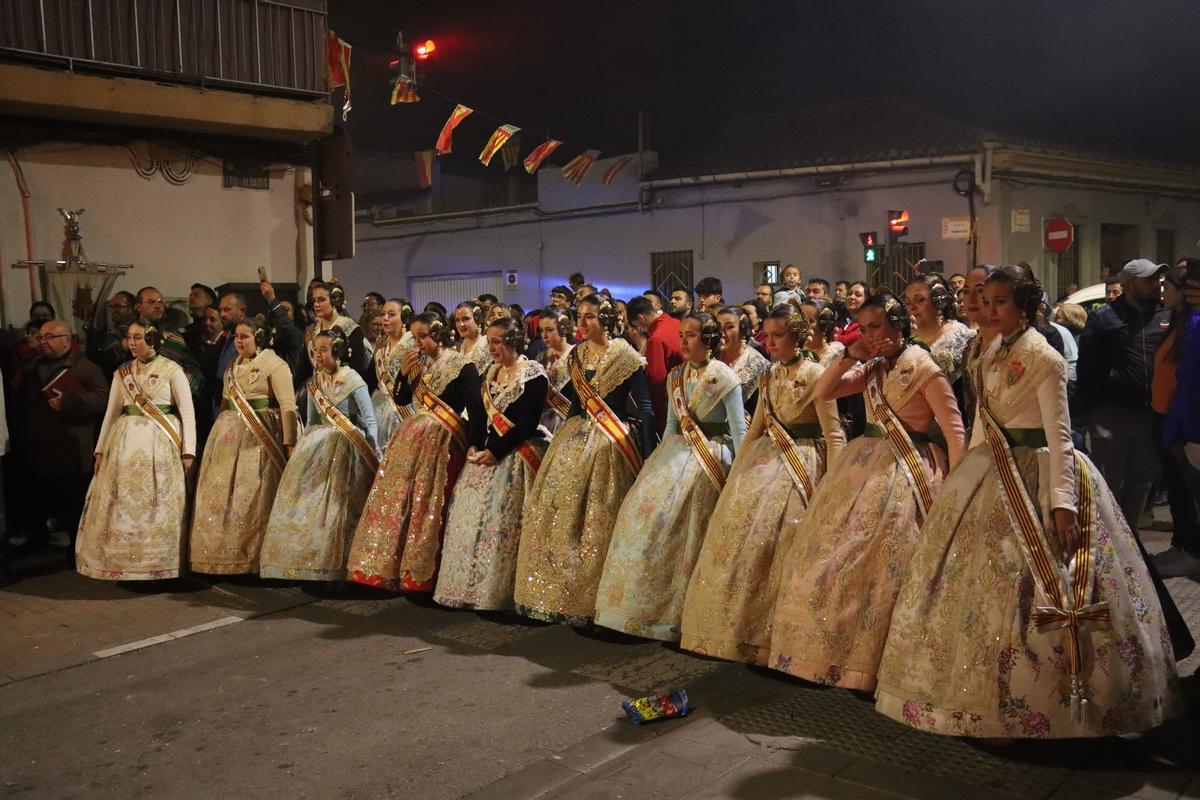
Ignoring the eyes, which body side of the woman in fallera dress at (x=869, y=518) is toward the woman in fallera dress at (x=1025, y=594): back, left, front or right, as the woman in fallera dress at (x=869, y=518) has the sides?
left

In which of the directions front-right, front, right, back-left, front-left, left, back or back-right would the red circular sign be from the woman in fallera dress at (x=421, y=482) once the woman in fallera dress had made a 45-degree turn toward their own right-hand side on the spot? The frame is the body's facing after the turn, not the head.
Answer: back-right

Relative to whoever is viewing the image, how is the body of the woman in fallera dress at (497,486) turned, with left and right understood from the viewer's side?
facing the viewer and to the left of the viewer

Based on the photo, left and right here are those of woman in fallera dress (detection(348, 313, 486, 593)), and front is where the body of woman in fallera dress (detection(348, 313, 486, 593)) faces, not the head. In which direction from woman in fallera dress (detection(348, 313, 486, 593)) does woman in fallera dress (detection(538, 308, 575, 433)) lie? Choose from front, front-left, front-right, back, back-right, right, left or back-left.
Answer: back-left

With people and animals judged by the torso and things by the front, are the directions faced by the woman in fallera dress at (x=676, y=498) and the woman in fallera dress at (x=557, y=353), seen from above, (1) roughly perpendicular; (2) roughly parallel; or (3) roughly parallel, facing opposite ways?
roughly parallel

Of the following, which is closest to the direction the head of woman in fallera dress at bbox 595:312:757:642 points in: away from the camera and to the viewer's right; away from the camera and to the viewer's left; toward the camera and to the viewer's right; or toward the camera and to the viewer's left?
toward the camera and to the viewer's left

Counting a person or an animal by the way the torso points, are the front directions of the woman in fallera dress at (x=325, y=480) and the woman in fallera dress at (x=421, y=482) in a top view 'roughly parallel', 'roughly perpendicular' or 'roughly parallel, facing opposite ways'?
roughly parallel

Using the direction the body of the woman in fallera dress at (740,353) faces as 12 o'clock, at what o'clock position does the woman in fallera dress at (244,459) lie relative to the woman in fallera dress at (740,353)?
the woman in fallera dress at (244,459) is roughly at 2 o'clock from the woman in fallera dress at (740,353).

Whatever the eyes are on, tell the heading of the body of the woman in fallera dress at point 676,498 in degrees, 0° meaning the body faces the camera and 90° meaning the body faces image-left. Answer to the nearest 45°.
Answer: approximately 45°

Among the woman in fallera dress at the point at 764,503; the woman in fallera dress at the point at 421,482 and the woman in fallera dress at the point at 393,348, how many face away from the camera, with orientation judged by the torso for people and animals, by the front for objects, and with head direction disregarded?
0

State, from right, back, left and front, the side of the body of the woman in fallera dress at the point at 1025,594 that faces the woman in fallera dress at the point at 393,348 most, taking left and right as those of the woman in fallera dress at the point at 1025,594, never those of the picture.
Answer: right

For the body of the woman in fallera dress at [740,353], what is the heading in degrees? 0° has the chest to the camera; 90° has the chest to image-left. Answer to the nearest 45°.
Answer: approximately 45°

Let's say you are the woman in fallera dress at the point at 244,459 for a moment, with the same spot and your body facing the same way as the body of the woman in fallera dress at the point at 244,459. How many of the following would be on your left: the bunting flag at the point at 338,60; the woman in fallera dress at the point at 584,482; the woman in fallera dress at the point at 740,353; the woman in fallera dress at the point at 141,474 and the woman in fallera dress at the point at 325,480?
3

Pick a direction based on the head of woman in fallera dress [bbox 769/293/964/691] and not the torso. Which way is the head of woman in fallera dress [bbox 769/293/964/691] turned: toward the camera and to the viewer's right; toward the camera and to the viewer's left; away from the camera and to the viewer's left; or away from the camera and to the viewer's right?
toward the camera and to the viewer's left

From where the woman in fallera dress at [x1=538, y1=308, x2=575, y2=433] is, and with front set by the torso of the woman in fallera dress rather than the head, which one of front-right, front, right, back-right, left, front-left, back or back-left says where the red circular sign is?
back

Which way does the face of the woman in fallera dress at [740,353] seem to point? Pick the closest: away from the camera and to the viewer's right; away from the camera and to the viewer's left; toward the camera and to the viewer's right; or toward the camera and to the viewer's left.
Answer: toward the camera and to the viewer's left
